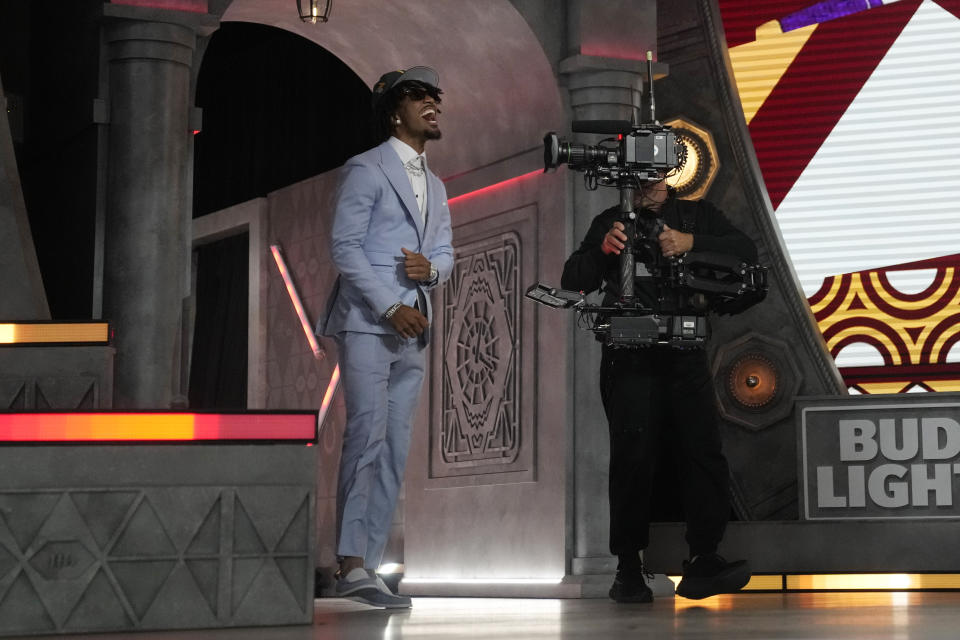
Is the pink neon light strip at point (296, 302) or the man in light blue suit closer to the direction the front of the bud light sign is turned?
the man in light blue suit

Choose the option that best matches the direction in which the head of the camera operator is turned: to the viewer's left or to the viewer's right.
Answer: to the viewer's left

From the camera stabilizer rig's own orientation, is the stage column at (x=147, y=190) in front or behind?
in front

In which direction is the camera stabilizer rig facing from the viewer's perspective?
to the viewer's left

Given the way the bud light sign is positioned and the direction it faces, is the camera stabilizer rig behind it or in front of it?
in front

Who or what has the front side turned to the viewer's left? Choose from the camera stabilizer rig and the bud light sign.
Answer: the camera stabilizer rig

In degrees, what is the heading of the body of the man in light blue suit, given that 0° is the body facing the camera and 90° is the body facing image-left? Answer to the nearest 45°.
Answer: approximately 315°

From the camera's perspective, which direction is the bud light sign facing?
toward the camera

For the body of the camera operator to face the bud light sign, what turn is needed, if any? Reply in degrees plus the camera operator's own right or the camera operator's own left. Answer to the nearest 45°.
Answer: approximately 135° to the camera operator's own left

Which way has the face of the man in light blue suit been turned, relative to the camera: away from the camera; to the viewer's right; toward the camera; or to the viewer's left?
to the viewer's right

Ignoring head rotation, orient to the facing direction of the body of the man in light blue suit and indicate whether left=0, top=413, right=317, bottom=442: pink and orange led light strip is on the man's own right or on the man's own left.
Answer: on the man's own right

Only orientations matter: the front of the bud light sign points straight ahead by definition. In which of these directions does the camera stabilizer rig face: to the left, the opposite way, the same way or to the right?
to the right
